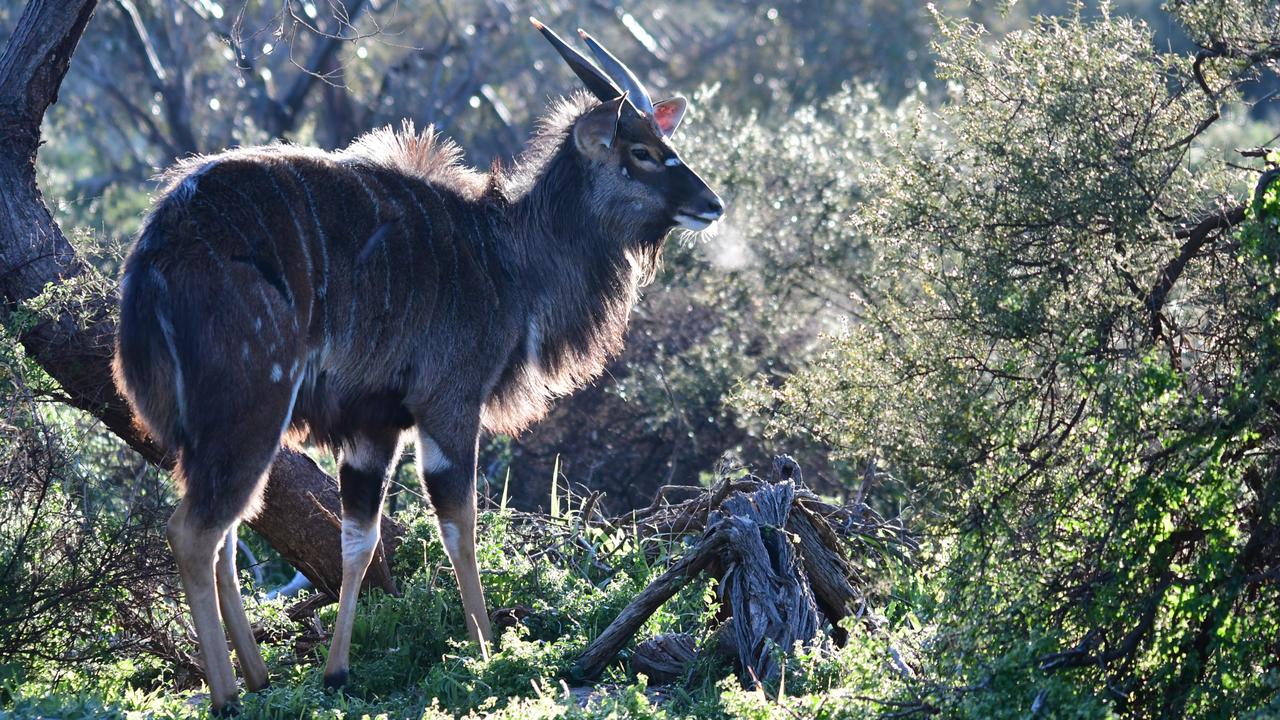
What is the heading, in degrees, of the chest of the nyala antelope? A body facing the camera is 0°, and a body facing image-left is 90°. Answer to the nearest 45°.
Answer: approximately 225°

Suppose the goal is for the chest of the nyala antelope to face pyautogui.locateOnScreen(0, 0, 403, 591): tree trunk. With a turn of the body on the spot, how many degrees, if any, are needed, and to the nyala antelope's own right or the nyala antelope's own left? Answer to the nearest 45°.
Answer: approximately 135° to the nyala antelope's own left

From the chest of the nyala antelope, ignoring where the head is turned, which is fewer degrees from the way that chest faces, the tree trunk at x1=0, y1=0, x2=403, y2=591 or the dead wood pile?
the dead wood pile

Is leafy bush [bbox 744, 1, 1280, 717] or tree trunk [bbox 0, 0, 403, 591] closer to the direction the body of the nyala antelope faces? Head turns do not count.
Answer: the leafy bush

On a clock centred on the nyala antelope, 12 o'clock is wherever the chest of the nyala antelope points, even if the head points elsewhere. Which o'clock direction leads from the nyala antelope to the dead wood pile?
The dead wood pile is roughly at 1 o'clock from the nyala antelope.
